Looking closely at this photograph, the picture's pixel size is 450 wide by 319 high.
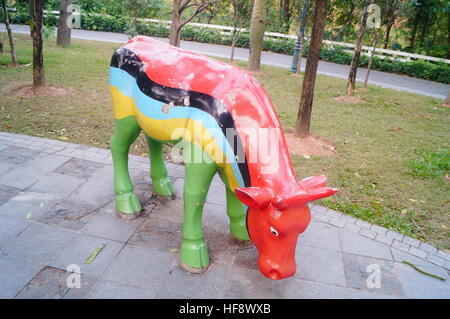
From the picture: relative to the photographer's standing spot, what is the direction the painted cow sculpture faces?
facing the viewer and to the right of the viewer

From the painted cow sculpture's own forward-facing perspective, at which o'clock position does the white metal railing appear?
The white metal railing is roughly at 8 o'clock from the painted cow sculpture.
